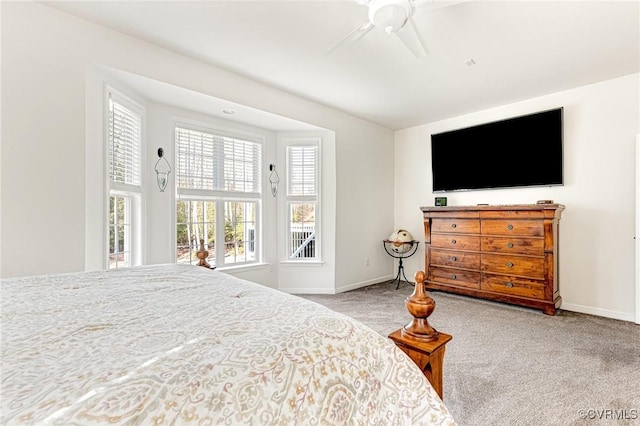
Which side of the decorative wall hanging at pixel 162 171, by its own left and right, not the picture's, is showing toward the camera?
front

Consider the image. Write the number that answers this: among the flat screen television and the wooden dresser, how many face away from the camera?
0

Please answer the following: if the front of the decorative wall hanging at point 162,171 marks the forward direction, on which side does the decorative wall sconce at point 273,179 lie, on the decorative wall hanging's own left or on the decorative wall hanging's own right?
on the decorative wall hanging's own left

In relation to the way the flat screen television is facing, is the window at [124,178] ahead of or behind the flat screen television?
ahead

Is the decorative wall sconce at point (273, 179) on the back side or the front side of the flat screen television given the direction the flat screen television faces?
on the front side

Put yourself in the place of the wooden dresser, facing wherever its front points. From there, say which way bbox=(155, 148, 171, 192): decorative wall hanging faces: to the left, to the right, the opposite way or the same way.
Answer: to the left

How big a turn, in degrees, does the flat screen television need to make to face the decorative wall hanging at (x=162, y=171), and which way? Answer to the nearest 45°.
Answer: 0° — it already faces it

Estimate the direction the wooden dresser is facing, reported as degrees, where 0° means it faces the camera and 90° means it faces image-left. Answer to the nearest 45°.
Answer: approximately 45°
